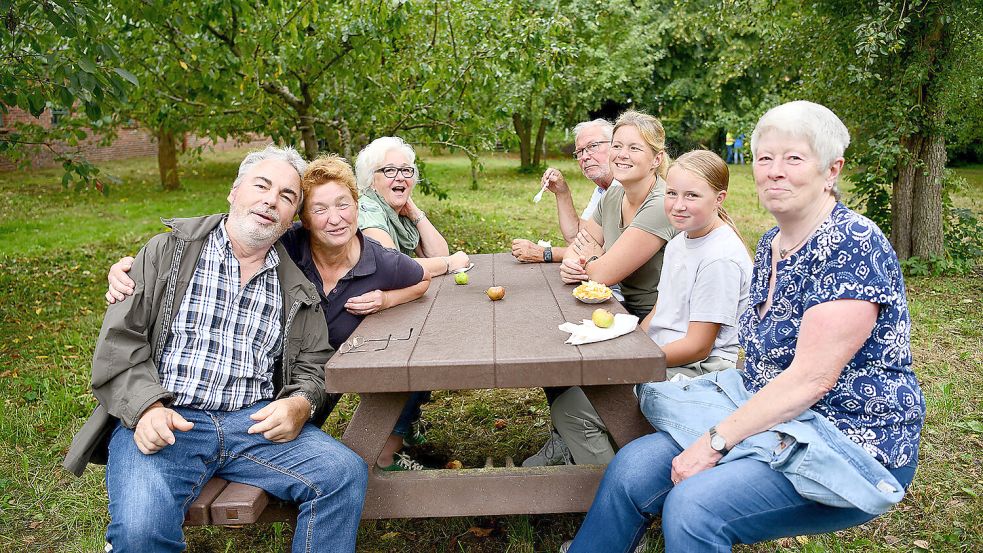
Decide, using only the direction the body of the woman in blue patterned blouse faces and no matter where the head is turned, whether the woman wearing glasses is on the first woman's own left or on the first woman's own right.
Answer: on the first woman's own right

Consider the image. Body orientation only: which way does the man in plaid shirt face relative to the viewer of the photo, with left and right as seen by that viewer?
facing the viewer

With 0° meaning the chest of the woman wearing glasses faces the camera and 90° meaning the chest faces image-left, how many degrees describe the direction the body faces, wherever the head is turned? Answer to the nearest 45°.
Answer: approximately 315°

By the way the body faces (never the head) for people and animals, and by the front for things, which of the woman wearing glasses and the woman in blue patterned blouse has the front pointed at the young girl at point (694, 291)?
the woman wearing glasses

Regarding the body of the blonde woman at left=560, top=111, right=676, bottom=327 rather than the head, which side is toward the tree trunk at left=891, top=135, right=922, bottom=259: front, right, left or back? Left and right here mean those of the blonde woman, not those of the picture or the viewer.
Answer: back

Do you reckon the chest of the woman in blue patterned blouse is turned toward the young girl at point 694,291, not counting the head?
no

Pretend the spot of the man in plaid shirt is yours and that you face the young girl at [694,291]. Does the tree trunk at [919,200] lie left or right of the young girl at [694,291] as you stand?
left

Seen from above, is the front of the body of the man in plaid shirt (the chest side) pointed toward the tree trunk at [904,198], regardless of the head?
no

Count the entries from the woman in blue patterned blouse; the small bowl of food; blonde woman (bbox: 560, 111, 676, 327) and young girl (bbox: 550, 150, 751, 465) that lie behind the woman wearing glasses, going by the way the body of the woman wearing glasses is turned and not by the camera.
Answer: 0

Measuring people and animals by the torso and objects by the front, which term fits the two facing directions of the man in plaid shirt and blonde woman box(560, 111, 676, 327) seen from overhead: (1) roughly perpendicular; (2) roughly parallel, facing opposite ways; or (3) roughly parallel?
roughly perpendicular

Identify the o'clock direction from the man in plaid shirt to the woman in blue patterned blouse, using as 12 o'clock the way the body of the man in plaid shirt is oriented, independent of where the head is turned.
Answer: The woman in blue patterned blouse is roughly at 10 o'clock from the man in plaid shirt.

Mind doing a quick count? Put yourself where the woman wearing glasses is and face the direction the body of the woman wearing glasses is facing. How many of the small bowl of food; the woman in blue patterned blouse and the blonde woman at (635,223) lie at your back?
0

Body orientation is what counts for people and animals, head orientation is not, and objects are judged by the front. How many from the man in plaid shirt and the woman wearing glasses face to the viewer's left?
0

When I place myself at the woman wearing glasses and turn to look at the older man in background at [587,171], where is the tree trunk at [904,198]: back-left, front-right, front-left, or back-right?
front-left

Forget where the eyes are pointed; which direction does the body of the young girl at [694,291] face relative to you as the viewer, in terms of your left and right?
facing the viewer and to the left of the viewer

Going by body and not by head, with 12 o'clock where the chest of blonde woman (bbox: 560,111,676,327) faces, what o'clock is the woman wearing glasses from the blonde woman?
The woman wearing glasses is roughly at 2 o'clock from the blonde woman.

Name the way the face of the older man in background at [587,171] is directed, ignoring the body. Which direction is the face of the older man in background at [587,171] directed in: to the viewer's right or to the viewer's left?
to the viewer's left

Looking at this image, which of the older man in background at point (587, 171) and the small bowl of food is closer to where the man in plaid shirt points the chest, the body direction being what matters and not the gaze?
the small bowl of food

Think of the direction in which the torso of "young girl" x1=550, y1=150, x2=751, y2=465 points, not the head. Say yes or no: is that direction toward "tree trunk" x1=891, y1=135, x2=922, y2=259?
no

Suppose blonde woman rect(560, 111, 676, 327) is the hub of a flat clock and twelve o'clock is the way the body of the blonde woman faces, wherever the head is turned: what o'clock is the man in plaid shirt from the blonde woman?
The man in plaid shirt is roughly at 12 o'clock from the blonde woman.
